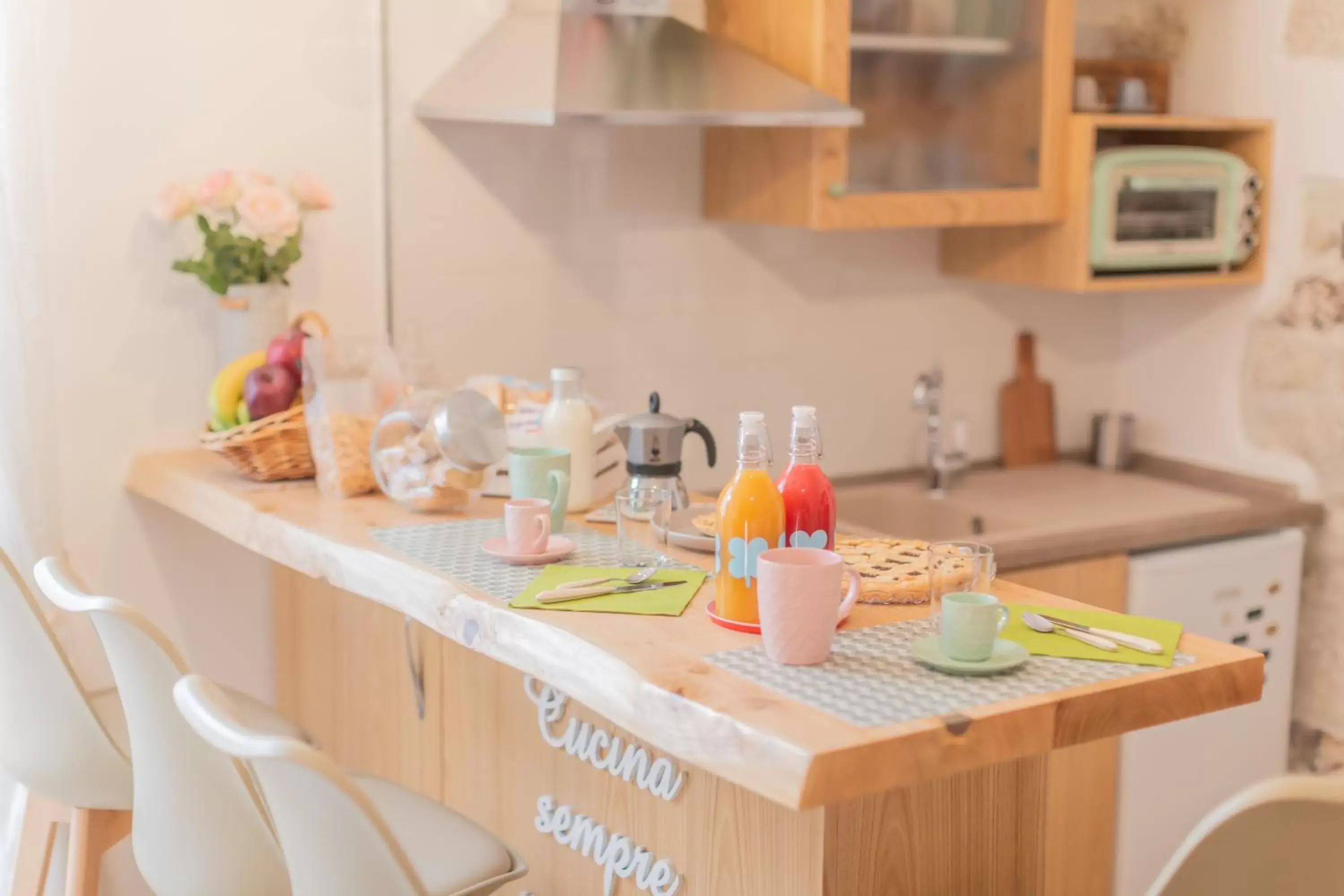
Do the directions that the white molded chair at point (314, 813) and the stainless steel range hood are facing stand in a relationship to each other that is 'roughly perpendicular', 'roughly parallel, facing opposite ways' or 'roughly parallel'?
roughly perpendicular

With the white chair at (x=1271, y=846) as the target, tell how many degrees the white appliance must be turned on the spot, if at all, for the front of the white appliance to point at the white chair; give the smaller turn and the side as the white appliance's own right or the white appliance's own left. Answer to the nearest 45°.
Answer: approximately 45° to the white appliance's own right

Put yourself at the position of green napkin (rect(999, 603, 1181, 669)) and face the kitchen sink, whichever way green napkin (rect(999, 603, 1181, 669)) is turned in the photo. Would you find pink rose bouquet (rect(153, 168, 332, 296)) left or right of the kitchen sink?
left

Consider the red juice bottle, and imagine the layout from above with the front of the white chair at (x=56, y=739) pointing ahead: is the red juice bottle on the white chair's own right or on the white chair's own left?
on the white chair's own right

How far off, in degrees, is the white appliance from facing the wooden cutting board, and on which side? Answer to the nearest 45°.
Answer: approximately 180°

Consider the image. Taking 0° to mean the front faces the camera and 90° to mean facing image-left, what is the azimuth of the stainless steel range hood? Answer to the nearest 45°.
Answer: approximately 315°

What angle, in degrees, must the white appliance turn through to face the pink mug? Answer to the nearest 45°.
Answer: approximately 45° to its right

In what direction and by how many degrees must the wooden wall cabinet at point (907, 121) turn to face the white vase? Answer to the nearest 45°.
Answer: approximately 90° to its right

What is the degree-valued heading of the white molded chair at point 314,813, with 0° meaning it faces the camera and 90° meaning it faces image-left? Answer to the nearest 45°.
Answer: approximately 225°

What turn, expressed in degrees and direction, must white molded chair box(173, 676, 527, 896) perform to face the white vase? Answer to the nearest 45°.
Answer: approximately 45° to its left

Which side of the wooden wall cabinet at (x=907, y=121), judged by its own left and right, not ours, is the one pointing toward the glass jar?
right
